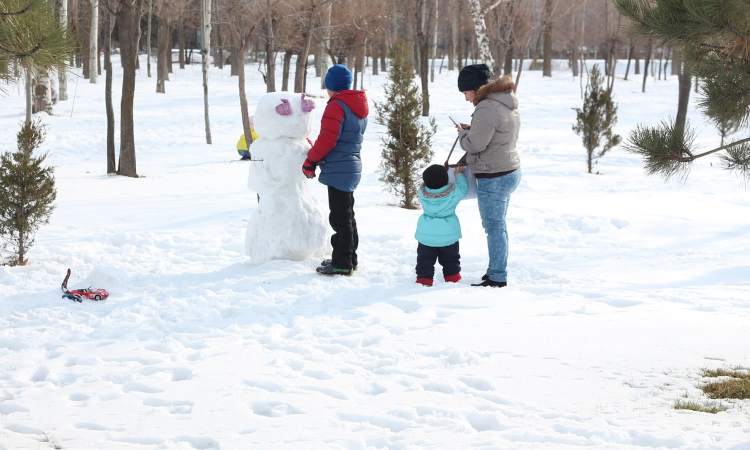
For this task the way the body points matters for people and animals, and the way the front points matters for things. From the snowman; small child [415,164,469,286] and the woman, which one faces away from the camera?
the small child

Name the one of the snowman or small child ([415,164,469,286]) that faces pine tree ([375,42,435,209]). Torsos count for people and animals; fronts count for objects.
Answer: the small child

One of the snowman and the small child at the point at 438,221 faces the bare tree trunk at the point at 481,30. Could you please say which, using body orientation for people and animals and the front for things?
the small child

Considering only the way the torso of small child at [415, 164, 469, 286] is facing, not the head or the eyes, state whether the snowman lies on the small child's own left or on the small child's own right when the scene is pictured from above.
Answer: on the small child's own left

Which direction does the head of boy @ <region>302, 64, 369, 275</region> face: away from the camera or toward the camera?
away from the camera

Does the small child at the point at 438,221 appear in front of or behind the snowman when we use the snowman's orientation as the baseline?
in front

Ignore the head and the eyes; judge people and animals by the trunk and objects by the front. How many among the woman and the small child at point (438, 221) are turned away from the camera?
1

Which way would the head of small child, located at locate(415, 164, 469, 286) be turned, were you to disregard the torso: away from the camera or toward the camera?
away from the camera

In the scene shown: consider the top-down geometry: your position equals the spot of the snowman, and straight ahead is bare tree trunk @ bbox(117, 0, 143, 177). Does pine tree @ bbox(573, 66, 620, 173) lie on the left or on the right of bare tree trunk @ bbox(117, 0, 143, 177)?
right

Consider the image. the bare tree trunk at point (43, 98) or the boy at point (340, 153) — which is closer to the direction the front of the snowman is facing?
the boy

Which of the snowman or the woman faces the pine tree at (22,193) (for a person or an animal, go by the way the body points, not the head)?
the woman

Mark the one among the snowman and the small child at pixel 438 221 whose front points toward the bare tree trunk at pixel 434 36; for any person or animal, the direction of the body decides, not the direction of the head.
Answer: the small child

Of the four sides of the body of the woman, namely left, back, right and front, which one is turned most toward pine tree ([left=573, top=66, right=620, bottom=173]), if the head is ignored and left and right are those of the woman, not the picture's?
right

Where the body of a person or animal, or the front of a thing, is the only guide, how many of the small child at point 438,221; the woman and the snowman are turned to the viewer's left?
1

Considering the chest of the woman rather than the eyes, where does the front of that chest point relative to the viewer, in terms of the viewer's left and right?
facing to the left of the viewer

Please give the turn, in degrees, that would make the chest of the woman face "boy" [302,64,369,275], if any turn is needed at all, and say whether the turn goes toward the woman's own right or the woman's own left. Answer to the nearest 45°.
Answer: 0° — they already face them

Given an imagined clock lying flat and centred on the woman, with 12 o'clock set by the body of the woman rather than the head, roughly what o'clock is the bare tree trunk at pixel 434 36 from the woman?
The bare tree trunk is roughly at 3 o'clock from the woman.

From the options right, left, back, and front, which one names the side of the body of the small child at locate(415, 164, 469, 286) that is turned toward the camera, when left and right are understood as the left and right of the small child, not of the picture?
back
